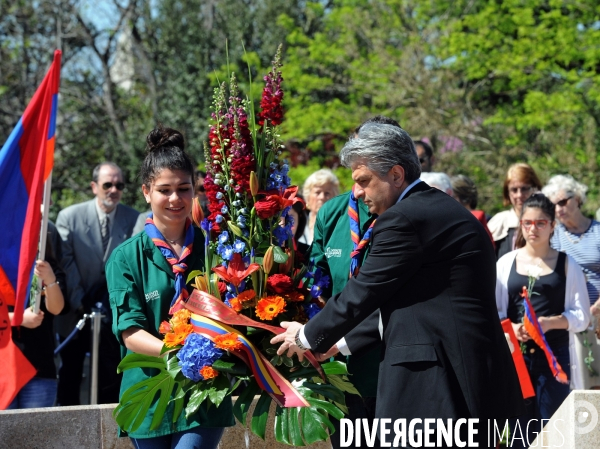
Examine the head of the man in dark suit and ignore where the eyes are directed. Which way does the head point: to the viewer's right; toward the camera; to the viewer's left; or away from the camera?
to the viewer's left

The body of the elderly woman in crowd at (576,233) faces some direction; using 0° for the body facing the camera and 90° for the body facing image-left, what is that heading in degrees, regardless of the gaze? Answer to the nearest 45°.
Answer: approximately 45°

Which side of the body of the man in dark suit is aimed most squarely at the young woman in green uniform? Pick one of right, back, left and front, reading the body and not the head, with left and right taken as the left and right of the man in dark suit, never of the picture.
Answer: front

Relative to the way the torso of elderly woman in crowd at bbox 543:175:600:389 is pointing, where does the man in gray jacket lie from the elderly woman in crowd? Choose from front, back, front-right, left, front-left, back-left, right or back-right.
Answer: front-right

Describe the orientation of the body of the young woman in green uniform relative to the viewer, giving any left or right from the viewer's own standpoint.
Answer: facing the viewer and to the right of the viewer

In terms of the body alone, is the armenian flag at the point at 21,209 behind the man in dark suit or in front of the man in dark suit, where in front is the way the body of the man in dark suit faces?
in front

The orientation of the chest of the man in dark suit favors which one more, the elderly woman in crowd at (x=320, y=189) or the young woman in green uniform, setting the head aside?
the young woman in green uniform

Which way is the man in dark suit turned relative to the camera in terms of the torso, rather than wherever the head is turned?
to the viewer's left

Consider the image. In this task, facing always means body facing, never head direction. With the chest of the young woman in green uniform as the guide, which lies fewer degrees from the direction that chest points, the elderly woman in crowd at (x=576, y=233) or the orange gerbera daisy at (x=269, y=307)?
the orange gerbera daisy

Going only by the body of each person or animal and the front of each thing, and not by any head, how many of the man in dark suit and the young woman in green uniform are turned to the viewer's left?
1
